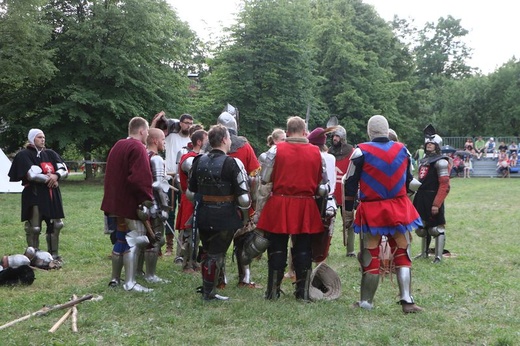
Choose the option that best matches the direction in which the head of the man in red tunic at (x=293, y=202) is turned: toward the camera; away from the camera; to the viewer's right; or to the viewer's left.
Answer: away from the camera

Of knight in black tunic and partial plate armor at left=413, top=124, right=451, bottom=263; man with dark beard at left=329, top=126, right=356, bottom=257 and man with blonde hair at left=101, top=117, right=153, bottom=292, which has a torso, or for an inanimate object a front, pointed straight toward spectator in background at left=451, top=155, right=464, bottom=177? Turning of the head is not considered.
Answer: the man with blonde hair

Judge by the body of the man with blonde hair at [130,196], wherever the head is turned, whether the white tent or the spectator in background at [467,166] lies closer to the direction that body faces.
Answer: the spectator in background

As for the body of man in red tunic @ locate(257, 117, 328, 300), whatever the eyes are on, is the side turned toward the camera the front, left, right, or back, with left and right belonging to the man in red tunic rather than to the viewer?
back

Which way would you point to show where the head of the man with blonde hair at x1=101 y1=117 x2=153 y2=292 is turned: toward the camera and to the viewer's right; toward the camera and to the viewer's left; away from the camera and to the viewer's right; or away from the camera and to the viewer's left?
away from the camera and to the viewer's right

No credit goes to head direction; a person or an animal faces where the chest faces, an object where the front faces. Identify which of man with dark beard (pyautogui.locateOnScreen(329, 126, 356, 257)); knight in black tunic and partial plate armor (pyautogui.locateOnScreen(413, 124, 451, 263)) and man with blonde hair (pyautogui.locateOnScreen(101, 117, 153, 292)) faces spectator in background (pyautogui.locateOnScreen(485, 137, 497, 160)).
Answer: the man with blonde hair

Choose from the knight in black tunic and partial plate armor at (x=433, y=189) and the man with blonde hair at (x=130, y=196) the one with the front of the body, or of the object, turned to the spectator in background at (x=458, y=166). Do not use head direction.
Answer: the man with blonde hair

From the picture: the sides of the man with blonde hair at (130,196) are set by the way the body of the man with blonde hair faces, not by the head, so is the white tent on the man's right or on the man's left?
on the man's left

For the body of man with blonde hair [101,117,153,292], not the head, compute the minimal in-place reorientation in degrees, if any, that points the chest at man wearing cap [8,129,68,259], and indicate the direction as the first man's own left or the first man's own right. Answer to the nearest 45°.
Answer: approximately 90° to the first man's own left

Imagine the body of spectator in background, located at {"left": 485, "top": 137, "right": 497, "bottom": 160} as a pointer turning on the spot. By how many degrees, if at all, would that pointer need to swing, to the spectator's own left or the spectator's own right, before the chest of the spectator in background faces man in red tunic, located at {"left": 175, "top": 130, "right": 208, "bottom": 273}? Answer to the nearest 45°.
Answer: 0° — they already face them

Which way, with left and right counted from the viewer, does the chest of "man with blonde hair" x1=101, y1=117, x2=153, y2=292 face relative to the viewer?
facing away from the viewer and to the right of the viewer
